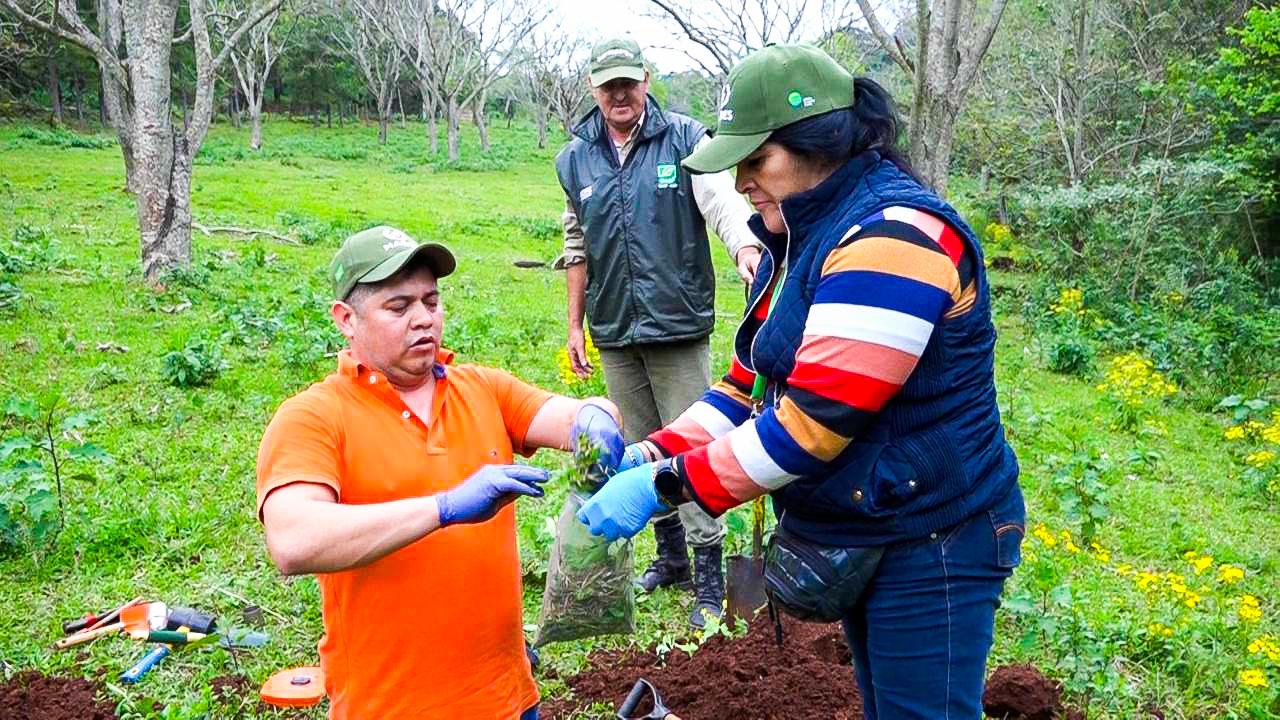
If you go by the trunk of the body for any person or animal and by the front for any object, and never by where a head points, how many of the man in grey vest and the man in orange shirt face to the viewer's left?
0

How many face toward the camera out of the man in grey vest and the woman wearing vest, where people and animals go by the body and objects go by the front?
1

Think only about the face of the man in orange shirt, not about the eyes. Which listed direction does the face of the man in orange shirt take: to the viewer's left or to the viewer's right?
to the viewer's right

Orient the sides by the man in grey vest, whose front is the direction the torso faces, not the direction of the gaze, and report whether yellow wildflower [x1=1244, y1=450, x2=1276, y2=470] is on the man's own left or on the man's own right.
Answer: on the man's own left

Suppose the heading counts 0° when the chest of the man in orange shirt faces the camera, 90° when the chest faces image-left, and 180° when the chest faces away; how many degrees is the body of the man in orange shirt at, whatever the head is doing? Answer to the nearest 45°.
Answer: approximately 315°

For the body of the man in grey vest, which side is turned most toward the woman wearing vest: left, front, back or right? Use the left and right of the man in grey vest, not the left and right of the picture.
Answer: front

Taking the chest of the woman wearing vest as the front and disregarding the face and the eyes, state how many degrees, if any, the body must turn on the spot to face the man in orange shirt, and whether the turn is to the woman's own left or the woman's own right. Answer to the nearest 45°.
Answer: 0° — they already face them

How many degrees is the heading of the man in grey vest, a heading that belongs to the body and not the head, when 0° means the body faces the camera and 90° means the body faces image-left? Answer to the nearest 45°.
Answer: approximately 0°

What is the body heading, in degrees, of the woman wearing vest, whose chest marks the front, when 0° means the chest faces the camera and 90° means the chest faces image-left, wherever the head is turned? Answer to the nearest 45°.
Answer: approximately 90°

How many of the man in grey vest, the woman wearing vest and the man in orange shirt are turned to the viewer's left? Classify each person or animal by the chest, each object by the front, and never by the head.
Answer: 1

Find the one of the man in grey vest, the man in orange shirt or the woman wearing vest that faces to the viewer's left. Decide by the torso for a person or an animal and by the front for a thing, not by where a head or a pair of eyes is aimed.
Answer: the woman wearing vest

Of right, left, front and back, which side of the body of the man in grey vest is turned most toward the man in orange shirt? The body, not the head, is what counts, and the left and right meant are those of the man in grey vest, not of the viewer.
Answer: front

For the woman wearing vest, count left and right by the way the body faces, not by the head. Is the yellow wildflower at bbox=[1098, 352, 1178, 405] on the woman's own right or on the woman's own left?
on the woman's own right

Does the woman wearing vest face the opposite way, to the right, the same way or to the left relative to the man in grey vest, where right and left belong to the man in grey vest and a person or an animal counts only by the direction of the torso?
to the right
